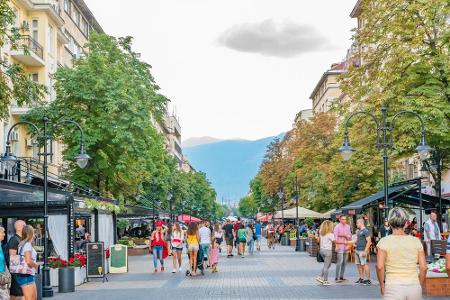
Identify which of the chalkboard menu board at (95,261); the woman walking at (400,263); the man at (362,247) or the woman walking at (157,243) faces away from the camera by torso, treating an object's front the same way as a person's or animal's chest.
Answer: the woman walking at (400,263)

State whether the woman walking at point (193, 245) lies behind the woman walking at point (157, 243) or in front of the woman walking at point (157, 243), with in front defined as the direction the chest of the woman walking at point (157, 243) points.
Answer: in front

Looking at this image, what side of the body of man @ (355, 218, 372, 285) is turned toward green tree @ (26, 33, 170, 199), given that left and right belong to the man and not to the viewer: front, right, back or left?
right

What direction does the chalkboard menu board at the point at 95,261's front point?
toward the camera

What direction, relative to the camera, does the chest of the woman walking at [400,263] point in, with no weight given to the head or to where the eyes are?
away from the camera

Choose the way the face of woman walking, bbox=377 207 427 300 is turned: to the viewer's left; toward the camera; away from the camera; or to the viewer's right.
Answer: away from the camera

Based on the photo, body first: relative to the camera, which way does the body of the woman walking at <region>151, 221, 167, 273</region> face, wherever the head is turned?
toward the camera

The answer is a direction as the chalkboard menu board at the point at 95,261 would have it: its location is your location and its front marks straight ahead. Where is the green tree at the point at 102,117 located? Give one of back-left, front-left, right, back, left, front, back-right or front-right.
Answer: back
